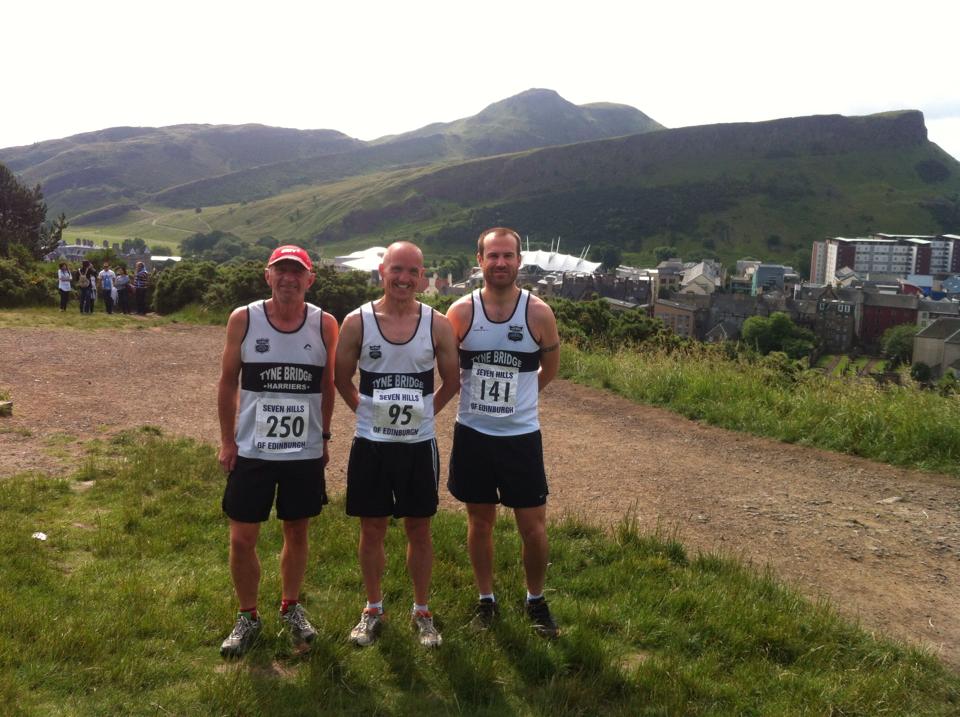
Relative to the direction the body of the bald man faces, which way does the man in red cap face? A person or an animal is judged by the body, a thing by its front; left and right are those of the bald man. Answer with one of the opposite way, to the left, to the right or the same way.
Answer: the same way

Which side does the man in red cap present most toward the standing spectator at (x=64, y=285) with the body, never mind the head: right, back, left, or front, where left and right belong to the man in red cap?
back

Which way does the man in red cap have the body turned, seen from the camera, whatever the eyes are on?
toward the camera

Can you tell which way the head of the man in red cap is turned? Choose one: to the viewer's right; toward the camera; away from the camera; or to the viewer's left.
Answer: toward the camera

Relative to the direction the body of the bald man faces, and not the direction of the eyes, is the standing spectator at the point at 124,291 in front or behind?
behind

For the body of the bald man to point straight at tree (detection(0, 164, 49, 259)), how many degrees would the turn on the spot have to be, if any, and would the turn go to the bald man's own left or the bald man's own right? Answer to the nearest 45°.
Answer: approximately 135° to the bald man's own right

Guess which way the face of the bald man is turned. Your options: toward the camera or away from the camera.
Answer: toward the camera

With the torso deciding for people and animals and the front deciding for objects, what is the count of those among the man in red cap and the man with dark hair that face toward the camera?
2

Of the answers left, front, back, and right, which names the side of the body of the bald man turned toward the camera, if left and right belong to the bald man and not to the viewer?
front

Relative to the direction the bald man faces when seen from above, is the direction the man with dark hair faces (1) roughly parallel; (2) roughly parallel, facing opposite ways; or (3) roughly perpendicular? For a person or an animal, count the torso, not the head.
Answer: roughly parallel

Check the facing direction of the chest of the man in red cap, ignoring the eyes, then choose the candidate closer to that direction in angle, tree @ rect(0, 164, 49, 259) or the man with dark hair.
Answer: the man with dark hair

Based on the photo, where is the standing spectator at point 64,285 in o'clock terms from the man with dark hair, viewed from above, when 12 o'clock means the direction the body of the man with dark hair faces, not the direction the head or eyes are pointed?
The standing spectator is roughly at 5 o'clock from the man with dark hair.

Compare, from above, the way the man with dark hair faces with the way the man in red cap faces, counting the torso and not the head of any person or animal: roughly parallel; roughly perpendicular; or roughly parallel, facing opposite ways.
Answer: roughly parallel
